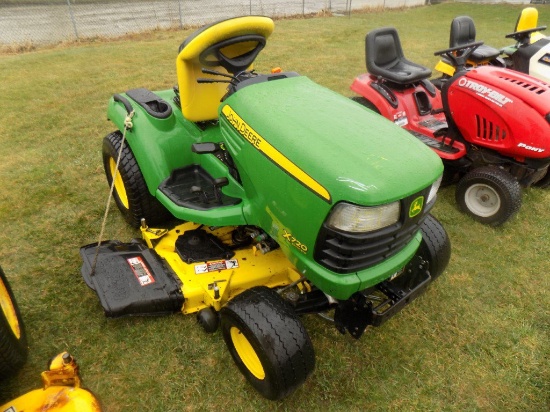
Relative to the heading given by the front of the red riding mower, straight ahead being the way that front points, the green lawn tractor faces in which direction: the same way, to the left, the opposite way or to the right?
the same way

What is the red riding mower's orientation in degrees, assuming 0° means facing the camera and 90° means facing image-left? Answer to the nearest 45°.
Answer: approximately 315°

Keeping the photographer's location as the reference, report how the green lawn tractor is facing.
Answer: facing the viewer and to the right of the viewer

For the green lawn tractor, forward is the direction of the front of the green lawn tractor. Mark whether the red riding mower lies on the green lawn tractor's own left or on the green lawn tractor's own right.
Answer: on the green lawn tractor's own left

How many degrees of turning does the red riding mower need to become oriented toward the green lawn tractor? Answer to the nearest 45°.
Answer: approximately 90° to its right

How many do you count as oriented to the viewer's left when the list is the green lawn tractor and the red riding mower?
0
